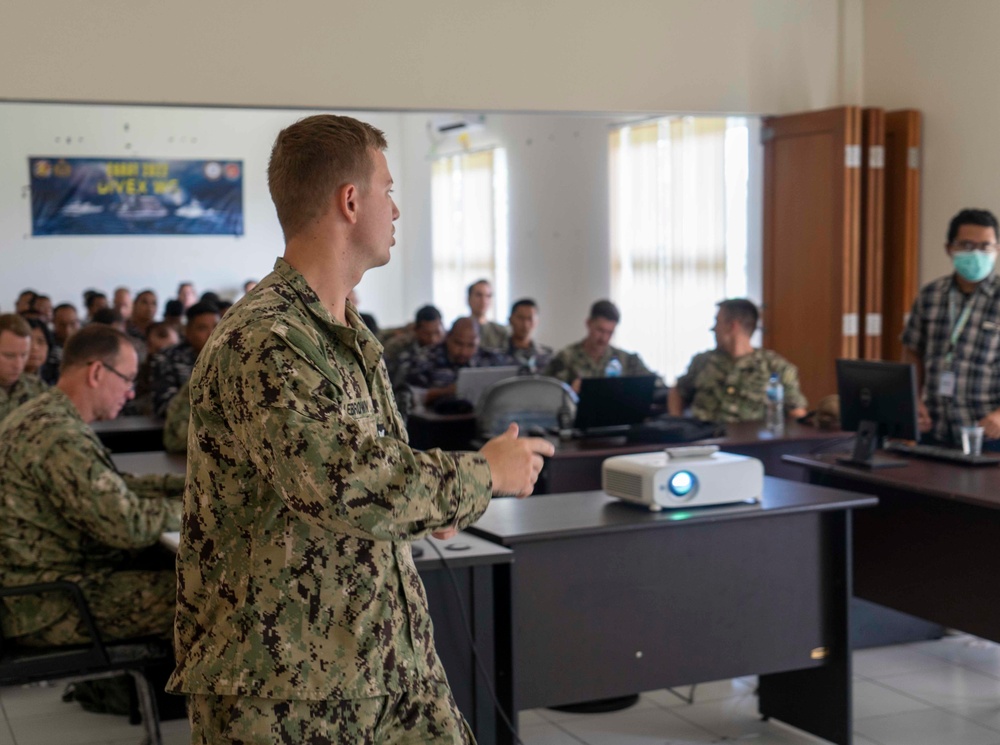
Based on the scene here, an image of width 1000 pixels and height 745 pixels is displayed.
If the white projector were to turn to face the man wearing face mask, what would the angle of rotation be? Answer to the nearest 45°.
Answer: approximately 90° to its left

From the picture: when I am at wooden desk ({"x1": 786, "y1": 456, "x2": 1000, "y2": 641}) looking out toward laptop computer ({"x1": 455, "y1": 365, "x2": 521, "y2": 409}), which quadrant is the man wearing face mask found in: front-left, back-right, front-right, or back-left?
front-right

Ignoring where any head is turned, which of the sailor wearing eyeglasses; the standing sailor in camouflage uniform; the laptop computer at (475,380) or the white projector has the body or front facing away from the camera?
the laptop computer

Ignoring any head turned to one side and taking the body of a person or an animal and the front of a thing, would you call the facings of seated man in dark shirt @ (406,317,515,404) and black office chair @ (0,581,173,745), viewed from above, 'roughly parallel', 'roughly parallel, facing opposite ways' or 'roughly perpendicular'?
roughly perpendicular

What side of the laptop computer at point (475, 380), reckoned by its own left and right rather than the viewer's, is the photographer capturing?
back

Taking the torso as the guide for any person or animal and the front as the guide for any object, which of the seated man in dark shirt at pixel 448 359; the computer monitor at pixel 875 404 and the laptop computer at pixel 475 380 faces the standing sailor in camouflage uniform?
the seated man in dark shirt

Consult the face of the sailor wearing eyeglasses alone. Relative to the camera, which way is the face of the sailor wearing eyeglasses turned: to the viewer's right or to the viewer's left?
to the viewer's right

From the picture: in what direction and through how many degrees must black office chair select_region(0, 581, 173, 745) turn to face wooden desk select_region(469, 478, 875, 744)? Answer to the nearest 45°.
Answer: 0° — it already faces it

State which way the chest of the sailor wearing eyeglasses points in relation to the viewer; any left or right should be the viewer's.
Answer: facing to the right of the viewer

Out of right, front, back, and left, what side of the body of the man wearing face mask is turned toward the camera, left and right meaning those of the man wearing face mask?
front

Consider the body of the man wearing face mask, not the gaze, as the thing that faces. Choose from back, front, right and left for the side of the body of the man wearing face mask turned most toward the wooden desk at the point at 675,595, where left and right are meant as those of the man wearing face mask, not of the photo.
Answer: front

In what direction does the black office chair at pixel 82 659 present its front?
to the viewer's right

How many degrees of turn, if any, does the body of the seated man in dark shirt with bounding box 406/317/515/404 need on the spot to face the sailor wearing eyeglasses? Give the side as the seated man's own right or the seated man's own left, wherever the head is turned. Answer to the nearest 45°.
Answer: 0° — they already face them

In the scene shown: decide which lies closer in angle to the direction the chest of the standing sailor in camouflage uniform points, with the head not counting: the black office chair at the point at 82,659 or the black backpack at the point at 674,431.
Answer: the black backpack

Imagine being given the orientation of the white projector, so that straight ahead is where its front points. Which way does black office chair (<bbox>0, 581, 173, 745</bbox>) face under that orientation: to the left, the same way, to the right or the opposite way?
to the left

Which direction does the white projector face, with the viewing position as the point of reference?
facing the viewer and to the right of the viewer

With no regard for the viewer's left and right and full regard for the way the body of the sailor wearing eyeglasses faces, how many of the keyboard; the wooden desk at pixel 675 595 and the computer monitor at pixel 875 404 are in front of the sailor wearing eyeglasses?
3
